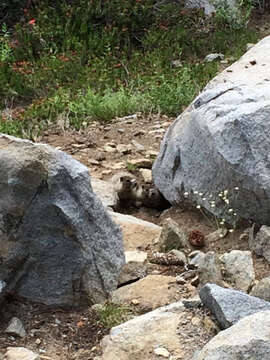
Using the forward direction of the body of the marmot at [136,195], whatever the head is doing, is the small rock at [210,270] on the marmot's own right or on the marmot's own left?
on the marmot's own left

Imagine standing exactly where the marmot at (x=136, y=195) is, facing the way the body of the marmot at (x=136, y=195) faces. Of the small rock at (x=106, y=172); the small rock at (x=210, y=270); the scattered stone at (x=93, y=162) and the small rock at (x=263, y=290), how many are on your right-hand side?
2

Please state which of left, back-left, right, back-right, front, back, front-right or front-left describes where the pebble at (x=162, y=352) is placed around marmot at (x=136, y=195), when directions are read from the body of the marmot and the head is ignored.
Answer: front-left

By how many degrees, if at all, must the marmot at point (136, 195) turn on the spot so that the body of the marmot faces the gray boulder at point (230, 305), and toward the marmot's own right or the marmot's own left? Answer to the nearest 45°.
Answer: approximately 45° to the marmot's own left

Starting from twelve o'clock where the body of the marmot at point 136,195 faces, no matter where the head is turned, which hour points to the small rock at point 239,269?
The small rock is roughly at 10 o'clock from the marmot.

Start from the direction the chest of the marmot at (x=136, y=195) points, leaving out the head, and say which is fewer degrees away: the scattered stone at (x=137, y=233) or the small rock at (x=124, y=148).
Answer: the scattered stone

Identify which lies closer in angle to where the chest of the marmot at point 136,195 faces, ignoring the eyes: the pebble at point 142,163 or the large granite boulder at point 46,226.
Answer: the large granite boulder

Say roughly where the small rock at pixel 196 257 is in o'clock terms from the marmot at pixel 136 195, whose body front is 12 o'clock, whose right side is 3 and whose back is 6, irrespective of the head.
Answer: The small rock is roughly at 10 o'clock from the marmot.

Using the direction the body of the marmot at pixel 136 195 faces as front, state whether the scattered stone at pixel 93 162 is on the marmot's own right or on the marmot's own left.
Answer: on the marmot's own right
